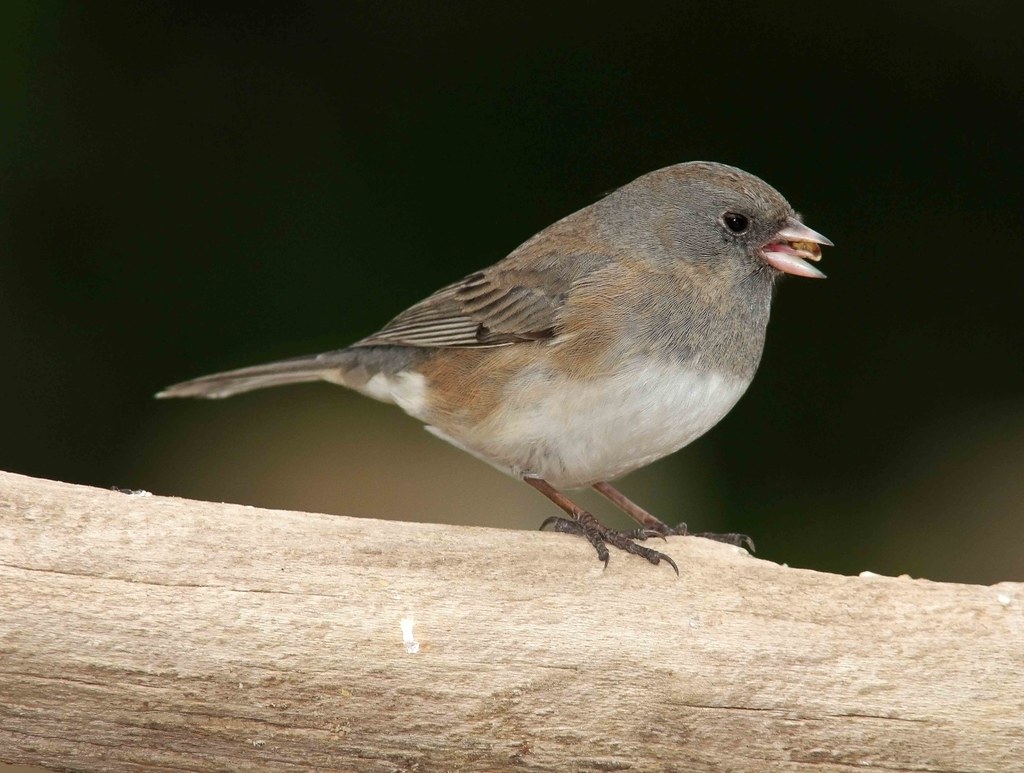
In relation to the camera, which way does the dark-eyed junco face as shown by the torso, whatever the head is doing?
to the viewer's right
